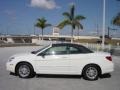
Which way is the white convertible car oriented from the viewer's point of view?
to the viewer's left
